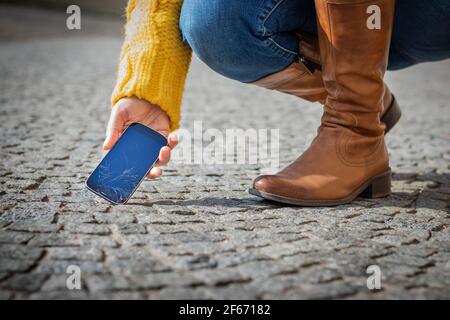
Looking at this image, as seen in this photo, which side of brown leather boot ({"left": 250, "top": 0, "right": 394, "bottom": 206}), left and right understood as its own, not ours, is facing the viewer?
left
